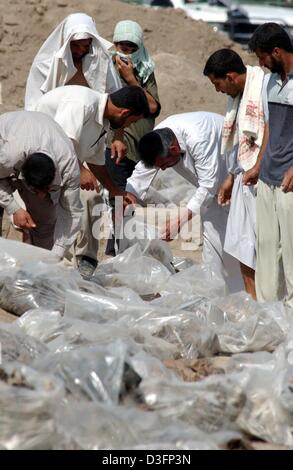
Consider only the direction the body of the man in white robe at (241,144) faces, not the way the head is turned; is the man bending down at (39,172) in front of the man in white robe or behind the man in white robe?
in front

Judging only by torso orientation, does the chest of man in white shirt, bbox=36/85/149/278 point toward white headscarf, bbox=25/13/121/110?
no

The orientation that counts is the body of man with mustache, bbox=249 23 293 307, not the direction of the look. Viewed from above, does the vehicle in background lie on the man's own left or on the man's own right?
on the man's own right

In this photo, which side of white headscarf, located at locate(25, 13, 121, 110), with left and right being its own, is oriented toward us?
front

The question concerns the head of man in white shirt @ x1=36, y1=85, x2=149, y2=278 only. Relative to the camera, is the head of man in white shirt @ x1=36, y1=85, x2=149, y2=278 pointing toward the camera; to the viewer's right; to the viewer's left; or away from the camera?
to the viewer's right

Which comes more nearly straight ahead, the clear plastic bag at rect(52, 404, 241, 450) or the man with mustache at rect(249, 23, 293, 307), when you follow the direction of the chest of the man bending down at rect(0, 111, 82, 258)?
the clear plastic bag

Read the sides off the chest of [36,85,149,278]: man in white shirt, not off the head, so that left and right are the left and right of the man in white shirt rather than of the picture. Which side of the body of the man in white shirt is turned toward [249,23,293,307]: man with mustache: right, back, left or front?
front

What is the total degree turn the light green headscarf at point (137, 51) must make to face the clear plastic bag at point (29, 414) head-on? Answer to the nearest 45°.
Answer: approximately 45° to its left

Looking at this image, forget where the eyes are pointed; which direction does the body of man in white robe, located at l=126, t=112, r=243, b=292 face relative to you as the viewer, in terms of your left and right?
facing the viewer and to the left of the viewer

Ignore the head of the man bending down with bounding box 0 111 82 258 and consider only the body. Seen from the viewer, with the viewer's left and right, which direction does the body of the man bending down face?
facing the viewer

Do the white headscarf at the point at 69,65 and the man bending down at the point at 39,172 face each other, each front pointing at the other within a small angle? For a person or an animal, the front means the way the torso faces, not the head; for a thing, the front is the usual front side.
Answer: no

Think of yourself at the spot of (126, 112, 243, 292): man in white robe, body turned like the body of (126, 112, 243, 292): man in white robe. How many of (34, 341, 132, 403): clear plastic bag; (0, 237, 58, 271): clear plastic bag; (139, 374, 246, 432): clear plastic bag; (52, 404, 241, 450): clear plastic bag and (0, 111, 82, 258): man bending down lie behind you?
0

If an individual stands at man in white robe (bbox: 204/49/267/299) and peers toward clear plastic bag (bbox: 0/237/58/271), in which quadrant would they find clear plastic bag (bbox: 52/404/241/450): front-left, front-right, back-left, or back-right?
front-left

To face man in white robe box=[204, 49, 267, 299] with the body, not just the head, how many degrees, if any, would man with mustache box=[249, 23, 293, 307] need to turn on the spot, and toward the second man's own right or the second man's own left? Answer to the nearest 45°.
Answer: approximately 90° to the second man's own right
